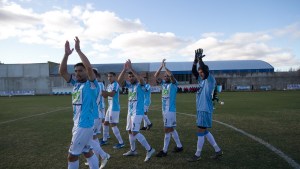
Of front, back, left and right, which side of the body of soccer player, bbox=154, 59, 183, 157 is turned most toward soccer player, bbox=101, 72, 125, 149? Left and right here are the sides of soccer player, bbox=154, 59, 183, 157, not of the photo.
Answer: right

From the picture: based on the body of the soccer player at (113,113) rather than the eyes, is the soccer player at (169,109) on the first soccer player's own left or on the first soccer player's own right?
on the first soccer player's own left

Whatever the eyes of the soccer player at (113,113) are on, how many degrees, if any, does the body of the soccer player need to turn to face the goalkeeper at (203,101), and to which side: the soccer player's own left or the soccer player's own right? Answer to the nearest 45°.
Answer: approximately 90° to the soccer player's own left

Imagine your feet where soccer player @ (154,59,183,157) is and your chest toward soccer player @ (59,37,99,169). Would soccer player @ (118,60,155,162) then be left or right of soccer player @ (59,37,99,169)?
right

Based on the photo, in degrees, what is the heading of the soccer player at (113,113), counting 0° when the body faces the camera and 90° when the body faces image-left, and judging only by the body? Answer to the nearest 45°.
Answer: approximately 45°

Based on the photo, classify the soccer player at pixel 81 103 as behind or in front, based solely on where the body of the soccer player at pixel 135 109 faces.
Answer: in front

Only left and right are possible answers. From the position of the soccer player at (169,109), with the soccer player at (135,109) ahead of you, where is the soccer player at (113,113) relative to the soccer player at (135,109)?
right

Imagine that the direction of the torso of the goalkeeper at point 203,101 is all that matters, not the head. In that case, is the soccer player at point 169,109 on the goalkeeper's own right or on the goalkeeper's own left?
on the goalkeeper's own right

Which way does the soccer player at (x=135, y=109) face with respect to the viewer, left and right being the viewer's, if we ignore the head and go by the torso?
facing the viewer and to the left of the viewer

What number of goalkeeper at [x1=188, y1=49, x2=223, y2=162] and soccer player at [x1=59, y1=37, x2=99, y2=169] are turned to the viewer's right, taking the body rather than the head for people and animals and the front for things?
0
